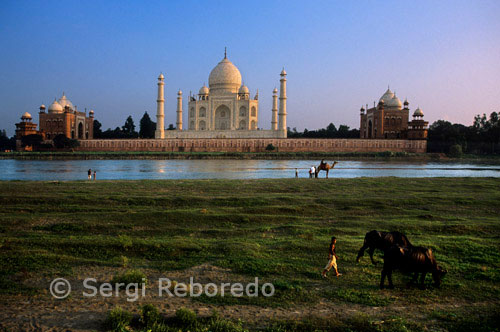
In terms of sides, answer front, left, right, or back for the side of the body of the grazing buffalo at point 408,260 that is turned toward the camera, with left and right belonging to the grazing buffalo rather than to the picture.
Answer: right

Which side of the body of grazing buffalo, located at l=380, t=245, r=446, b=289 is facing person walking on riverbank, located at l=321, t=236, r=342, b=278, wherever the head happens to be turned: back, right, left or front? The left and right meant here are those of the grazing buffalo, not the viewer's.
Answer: back
